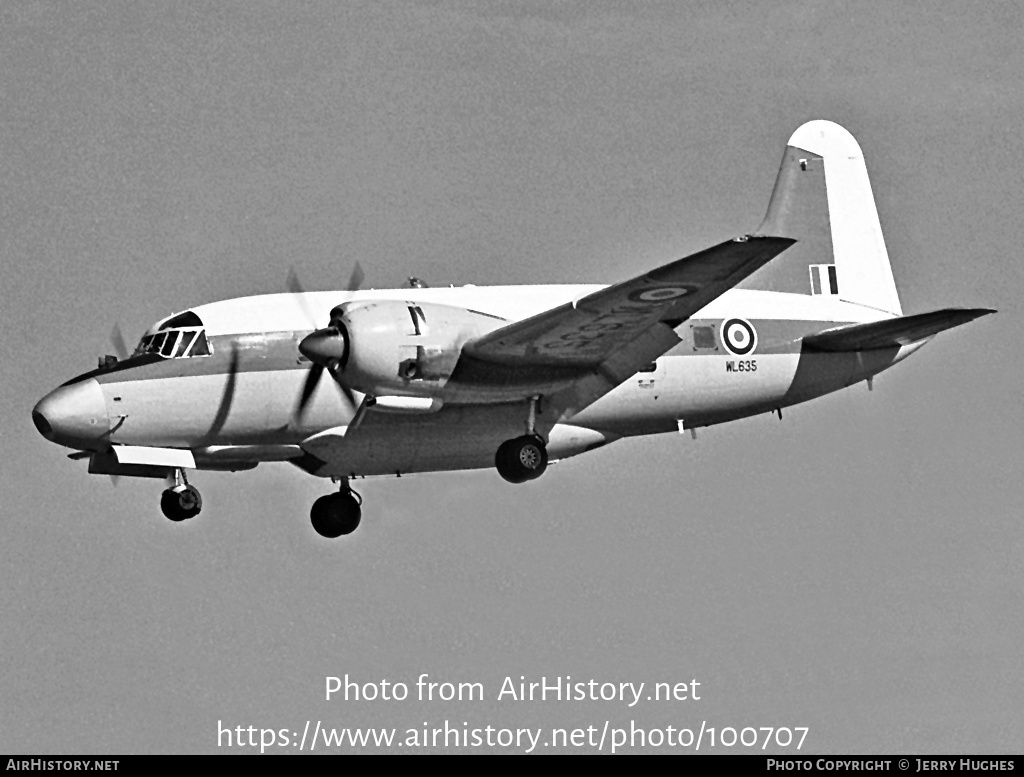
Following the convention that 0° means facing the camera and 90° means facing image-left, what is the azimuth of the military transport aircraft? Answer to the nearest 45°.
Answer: approximately 45°
